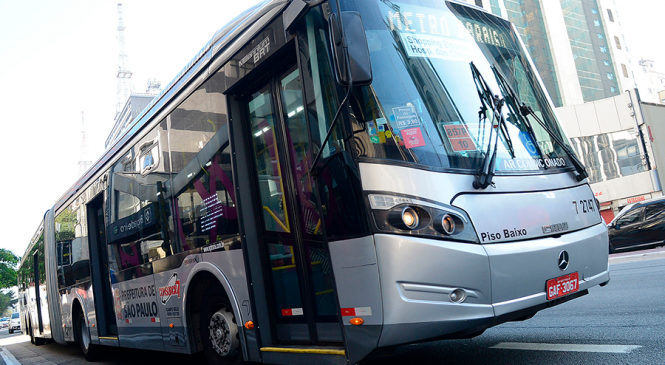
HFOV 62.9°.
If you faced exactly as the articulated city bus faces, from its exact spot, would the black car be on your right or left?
on your left

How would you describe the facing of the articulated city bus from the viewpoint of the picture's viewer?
facing the viewer and to the right of the viewer

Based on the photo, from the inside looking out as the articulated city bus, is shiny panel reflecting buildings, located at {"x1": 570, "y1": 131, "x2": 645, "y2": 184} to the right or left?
on its left
